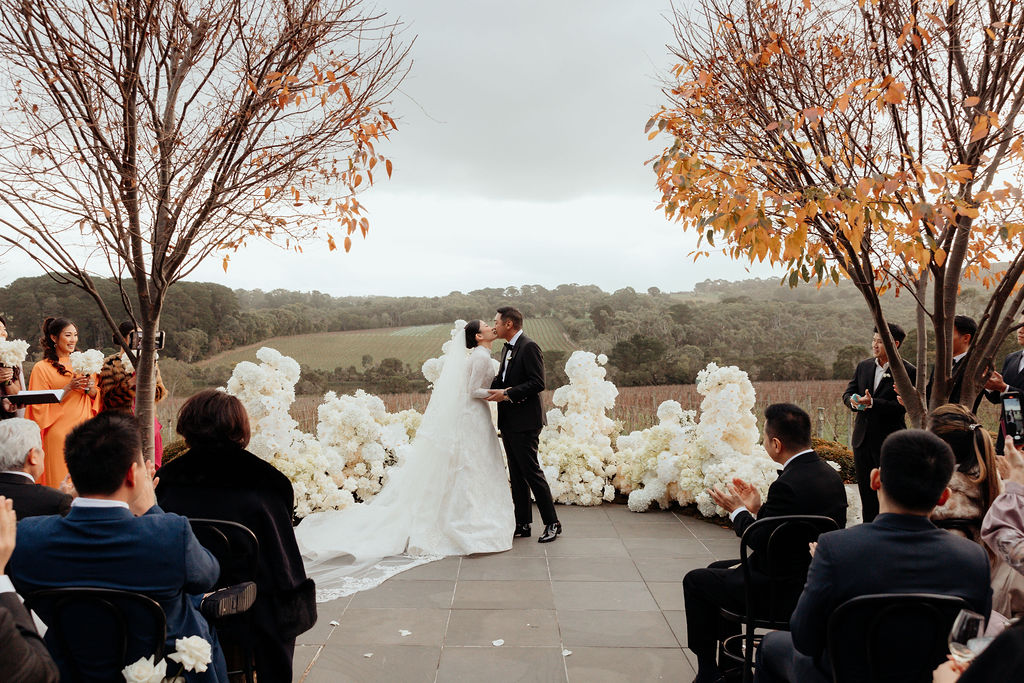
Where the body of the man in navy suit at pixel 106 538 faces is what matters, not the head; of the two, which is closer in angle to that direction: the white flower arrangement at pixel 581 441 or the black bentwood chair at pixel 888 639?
the white flower arrangement

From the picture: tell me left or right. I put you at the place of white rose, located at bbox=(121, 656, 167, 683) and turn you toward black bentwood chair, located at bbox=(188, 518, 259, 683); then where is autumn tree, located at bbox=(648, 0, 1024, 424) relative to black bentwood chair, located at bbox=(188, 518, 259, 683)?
right

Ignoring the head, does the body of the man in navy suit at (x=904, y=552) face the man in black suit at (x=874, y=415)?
yes

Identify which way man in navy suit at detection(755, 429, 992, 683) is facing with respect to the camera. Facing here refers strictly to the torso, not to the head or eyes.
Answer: away from the camera

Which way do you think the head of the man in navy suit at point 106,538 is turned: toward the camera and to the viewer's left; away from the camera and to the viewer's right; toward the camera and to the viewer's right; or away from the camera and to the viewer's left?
away from the camera and to the viewer's right

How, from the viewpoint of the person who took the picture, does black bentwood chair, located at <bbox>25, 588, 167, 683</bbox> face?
facing away from the viewer

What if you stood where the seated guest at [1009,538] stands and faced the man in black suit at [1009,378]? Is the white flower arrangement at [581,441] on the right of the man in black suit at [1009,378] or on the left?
left

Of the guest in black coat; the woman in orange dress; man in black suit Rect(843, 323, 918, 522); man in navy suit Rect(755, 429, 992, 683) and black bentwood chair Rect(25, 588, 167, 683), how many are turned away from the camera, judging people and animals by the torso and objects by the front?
3

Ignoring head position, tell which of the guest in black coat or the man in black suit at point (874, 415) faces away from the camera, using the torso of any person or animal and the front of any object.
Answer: the guest in black coat

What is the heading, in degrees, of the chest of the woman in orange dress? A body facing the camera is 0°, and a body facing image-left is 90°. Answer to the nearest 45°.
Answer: approximately 315°

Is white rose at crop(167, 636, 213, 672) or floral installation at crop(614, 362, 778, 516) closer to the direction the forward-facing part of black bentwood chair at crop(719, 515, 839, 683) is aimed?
the floral installation

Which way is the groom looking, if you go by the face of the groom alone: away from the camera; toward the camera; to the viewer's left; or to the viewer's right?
to the viewer's left

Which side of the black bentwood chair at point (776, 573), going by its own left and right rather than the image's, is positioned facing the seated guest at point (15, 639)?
left

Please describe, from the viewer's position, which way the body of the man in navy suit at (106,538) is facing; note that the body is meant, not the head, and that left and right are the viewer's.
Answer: facing away from the viewer and to the right of the viewer

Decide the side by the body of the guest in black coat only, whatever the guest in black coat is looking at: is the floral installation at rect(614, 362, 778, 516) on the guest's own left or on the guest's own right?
on the guest's own right

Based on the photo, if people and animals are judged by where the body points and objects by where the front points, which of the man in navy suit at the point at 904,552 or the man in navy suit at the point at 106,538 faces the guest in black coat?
the man in navy suit at the point at 106,538

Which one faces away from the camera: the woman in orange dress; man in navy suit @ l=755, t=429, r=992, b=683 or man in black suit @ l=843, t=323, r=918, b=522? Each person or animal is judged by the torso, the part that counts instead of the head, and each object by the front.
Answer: man in navy suit @ l=755, t=429, r=992, b=683
